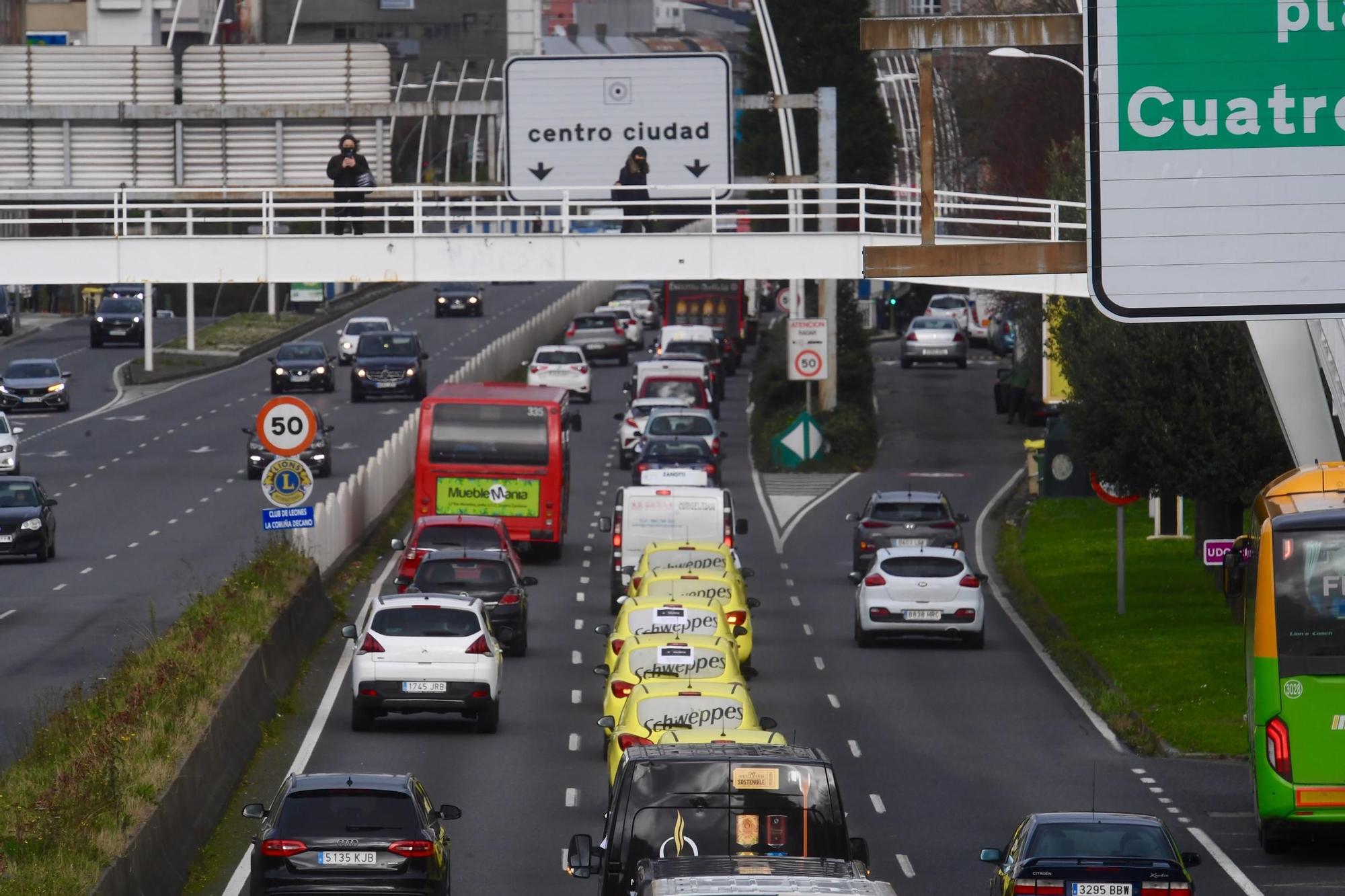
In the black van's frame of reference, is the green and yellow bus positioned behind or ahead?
ahead

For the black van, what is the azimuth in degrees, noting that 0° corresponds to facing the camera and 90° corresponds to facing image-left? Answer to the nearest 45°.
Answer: approximately 180°

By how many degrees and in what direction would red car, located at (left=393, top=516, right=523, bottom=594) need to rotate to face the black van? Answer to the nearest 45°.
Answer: approximately 180°

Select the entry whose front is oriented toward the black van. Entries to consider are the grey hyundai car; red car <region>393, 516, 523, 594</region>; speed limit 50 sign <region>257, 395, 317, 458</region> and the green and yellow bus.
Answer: the speed limit 50 sign

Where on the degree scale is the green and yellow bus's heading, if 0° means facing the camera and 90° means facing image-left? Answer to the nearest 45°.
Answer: approximately 180°

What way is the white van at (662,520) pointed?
away from the camera

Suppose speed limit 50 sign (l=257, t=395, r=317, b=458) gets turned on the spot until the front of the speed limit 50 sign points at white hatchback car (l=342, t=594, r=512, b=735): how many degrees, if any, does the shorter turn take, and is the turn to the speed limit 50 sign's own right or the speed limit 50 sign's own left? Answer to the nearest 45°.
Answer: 0° — it already faces it

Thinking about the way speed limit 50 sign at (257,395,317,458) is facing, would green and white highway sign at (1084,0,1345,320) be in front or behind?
in front

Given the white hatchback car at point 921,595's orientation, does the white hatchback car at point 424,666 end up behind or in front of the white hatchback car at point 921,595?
behind

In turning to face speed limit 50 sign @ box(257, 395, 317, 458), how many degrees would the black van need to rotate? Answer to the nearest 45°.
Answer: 0° — it already faces it

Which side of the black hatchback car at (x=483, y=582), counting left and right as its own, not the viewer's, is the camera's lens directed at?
back

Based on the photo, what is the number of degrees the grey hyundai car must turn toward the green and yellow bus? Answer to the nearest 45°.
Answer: approximately 180°

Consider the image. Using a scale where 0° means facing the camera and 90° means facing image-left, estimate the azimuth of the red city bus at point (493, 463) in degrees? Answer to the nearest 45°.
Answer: approximately 180°

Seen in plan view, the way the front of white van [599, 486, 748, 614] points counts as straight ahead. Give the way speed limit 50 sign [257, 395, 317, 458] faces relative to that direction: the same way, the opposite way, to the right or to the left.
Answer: the opposite way

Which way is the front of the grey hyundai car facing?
away from the camera

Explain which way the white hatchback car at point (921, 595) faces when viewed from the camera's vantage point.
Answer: facing away from the viewer

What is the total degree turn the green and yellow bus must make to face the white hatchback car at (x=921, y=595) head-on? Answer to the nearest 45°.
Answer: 0° — it already faces it
